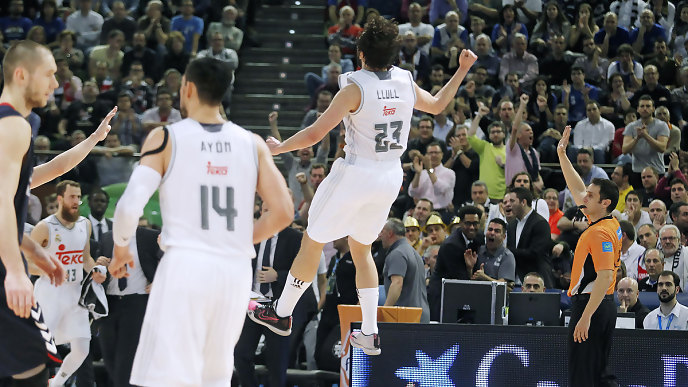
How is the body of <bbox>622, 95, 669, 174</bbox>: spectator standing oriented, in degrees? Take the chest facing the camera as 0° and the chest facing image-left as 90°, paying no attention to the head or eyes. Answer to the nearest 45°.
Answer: approximately 0°

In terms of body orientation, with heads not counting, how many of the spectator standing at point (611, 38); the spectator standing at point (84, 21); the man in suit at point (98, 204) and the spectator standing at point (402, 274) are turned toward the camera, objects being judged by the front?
3

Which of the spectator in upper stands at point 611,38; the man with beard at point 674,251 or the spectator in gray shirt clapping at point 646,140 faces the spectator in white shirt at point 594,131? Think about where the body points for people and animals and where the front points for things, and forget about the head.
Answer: the spectator in upper stands at point 611,38

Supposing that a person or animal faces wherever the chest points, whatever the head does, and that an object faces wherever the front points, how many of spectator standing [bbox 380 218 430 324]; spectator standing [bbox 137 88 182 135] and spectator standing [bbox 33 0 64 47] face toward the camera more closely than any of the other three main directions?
2

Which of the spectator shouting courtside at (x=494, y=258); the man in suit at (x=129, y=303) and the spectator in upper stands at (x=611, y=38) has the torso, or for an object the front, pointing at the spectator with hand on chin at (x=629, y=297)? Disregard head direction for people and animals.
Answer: the spectator in upper stands at (x=611, y=38)

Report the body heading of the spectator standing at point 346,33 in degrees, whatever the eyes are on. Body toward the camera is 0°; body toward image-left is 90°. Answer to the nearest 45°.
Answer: approximately 0°

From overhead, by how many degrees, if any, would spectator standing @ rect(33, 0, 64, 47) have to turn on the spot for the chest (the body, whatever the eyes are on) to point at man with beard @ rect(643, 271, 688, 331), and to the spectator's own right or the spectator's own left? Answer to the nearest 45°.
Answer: approximately 45° to the spectator's own left

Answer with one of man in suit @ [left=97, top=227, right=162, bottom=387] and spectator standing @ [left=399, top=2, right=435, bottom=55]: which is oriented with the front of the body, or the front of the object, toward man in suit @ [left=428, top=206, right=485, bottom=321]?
the spectator standing

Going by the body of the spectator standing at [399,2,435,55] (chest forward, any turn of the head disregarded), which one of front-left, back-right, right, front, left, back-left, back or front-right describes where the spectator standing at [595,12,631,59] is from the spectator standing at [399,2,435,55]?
left
